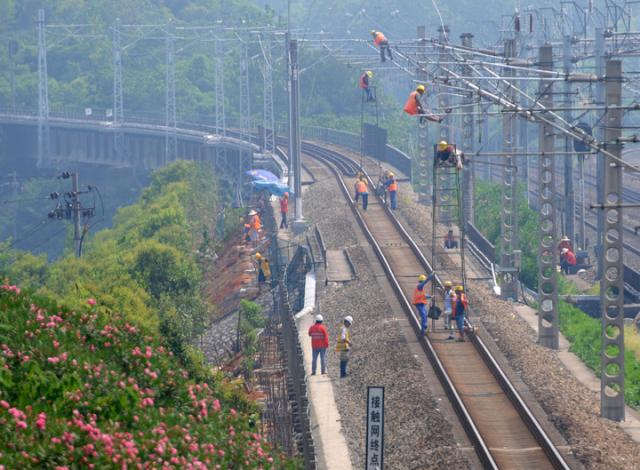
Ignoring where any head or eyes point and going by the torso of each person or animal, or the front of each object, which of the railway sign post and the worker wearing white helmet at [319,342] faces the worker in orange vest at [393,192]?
the worker wearing white helmet

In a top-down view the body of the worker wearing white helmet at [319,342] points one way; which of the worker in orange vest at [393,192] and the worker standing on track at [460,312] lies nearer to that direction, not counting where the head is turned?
the worker in orange vest

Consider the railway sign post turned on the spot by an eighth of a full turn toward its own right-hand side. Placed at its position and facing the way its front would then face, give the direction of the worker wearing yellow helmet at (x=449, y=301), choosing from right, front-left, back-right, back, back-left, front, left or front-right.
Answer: back-right

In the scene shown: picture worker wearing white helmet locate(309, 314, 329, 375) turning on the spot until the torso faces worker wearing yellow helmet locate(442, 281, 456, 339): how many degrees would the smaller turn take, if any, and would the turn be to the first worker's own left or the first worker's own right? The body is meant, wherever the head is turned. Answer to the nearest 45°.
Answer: approximately 45° to the first worker's own right

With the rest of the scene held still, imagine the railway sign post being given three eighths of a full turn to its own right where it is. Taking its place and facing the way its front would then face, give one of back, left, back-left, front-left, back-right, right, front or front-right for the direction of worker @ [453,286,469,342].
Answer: front-right

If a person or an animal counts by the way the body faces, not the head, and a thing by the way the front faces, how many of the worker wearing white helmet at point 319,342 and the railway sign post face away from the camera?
1

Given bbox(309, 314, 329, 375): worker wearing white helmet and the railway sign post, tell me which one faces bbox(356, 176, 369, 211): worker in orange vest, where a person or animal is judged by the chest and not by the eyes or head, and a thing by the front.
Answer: the worker wearing white helmet

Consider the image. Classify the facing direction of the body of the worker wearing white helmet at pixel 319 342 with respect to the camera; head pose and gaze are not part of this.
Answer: away from the camera

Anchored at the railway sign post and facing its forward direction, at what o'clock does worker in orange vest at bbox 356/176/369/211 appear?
The worker in orange vest is roughly at 6 o'clock from the railway sign post.

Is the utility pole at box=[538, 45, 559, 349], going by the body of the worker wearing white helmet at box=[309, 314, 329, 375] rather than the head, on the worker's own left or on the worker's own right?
on the worker's own right

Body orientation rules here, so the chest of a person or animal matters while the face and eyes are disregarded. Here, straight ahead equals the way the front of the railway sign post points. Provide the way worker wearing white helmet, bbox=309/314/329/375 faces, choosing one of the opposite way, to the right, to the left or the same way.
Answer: the opposite way

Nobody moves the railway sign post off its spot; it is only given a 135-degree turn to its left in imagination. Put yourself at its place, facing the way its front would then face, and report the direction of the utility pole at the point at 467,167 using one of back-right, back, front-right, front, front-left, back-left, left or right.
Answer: front-left

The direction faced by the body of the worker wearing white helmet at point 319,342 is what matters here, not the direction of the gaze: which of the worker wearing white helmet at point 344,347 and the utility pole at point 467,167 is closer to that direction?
the utility pole

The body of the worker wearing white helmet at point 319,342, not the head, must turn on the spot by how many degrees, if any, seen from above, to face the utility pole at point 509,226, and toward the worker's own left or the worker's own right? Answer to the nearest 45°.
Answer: approximately 45° to the worker's own right

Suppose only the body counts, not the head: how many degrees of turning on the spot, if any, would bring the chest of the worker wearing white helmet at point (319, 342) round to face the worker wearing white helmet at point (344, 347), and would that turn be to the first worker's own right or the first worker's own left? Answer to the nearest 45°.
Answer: approximately 90° to the first worker's own right
